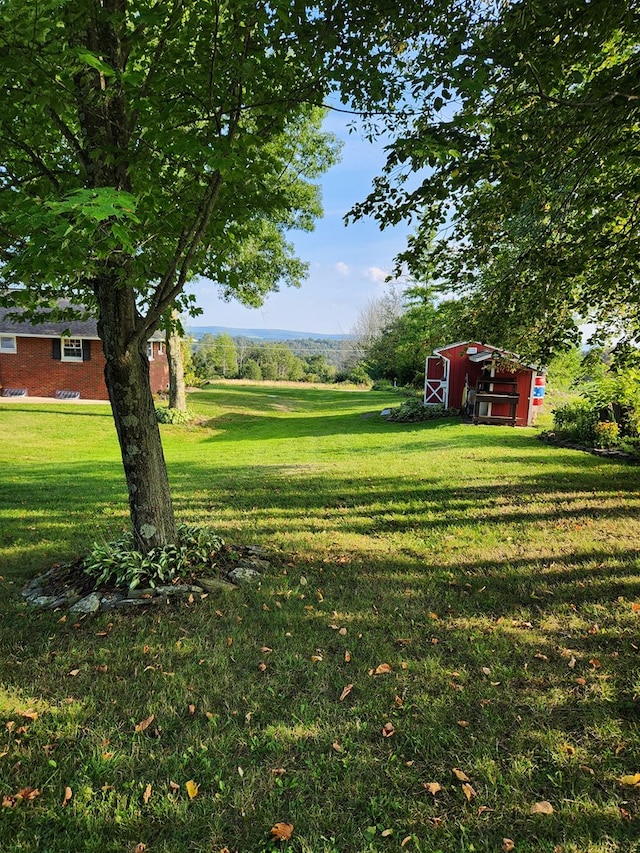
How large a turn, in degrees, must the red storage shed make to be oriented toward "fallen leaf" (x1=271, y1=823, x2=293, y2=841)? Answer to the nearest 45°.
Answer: approximately 45° to its left

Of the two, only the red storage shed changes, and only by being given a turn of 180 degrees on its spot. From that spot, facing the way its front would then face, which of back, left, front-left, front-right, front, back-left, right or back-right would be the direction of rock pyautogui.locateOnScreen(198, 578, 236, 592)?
back-right

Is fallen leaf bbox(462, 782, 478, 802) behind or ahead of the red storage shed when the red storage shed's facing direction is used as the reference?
ahead

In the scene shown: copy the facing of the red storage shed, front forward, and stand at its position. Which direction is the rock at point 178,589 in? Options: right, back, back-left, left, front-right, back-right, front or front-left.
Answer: front-left

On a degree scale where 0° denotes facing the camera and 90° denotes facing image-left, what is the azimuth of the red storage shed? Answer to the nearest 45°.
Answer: approximately 45°

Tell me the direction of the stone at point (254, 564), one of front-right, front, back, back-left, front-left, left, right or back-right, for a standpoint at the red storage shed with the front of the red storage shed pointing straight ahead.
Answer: front-left

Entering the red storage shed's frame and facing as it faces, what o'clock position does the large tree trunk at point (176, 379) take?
The large tree trunk is roughly at 1 o'clock from the red storage shed.

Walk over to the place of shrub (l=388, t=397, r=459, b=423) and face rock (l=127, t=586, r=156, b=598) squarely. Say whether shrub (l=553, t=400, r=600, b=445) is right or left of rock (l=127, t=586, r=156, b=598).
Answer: left

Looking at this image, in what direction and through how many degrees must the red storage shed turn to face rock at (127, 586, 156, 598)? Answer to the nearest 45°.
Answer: approximately 45° to its left

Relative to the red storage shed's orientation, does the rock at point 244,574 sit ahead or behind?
ahead

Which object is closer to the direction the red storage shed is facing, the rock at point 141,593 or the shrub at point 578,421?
the rock

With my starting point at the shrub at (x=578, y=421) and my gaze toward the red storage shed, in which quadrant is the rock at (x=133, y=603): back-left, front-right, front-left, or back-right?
back-left

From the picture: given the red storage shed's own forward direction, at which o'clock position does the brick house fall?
The brick house is roughly at 1 o'clock from the red storage shed.

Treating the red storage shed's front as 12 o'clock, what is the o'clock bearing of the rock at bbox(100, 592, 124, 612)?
The rock is roughly at 11 o'clock from the red storage shed.

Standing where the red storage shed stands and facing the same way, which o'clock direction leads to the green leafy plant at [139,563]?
The green leafy plant is roughly at 11 o'clock from the red storage shed.

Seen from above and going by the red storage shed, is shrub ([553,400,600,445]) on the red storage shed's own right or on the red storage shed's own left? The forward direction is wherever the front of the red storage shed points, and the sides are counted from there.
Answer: on the red storage shed's own left
